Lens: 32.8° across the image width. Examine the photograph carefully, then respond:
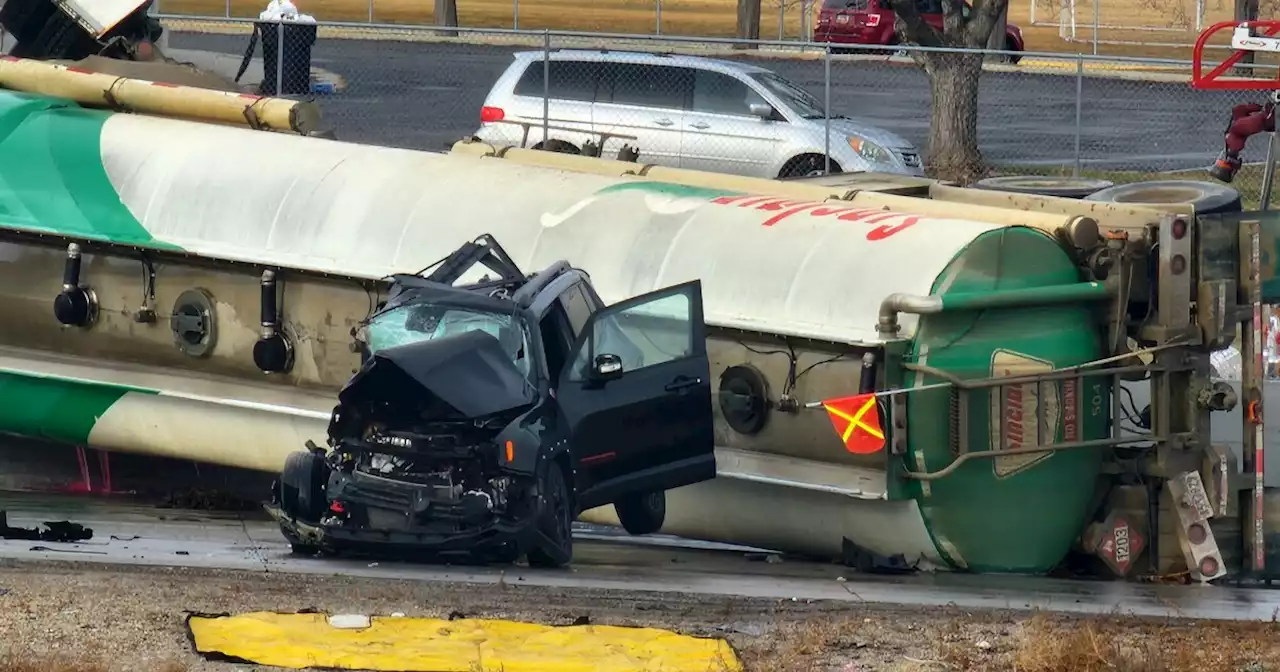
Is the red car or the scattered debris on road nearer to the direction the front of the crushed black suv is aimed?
the scattered debris on road

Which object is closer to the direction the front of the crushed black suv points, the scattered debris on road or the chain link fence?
the scattered debris on road

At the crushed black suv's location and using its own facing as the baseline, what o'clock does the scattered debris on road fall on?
The scattered debris on road is roughly at 2 o'clock from the crushed black suv.

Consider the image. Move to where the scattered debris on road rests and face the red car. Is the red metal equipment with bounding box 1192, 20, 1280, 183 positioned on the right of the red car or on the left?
right

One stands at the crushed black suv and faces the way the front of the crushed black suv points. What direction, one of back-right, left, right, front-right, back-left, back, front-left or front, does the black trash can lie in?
back-right

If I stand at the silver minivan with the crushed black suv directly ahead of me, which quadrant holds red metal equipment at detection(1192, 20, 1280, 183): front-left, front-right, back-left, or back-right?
front-left

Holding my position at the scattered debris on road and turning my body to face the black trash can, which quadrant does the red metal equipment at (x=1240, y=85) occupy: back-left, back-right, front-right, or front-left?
front-right

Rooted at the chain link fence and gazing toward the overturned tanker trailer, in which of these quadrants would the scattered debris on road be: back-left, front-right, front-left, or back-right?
front-right

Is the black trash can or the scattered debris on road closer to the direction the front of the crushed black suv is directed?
the scattered debris on road

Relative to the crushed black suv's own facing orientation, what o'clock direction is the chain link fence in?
The chain link fence is roughly at 5 o'clock from the crushed black suv.

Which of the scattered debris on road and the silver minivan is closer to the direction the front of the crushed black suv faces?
the scattered debris on road

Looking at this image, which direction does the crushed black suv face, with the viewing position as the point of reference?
facing the viewer and to the left of the viewer

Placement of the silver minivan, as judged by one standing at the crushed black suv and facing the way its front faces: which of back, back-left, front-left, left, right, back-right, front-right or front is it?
back-right

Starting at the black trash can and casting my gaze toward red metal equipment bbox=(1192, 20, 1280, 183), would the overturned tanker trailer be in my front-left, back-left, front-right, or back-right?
front-right

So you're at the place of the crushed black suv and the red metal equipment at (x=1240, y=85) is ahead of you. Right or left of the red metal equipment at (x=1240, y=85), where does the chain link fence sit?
left

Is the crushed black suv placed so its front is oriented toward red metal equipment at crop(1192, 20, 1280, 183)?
no
